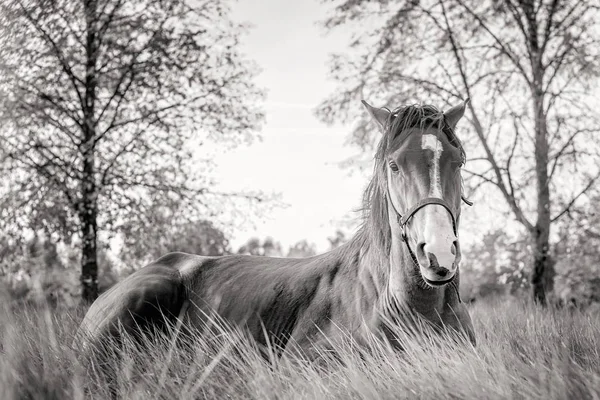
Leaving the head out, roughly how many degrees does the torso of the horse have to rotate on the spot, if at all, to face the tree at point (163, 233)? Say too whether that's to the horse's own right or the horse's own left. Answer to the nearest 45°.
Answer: approximately 135° to the horse's own left
